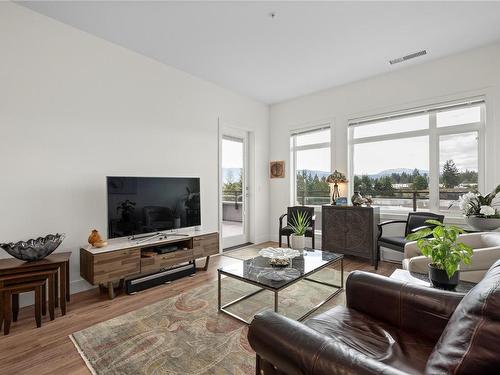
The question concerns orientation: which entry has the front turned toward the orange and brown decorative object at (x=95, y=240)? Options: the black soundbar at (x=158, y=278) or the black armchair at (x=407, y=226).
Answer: the black armchair

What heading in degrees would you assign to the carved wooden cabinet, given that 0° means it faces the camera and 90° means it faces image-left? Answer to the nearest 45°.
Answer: approximately 45°

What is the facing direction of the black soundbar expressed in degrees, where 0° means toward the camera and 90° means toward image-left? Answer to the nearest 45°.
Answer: approximately 315°

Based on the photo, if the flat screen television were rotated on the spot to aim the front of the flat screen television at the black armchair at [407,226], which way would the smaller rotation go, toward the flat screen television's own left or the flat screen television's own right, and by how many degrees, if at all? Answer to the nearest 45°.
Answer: approximately 45° to the flat screen television's own left

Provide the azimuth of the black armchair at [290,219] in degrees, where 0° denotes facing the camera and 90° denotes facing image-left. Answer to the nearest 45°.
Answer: approximately 45°

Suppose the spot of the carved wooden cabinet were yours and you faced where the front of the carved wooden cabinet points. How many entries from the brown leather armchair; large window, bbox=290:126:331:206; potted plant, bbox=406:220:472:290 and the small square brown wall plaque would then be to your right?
2
